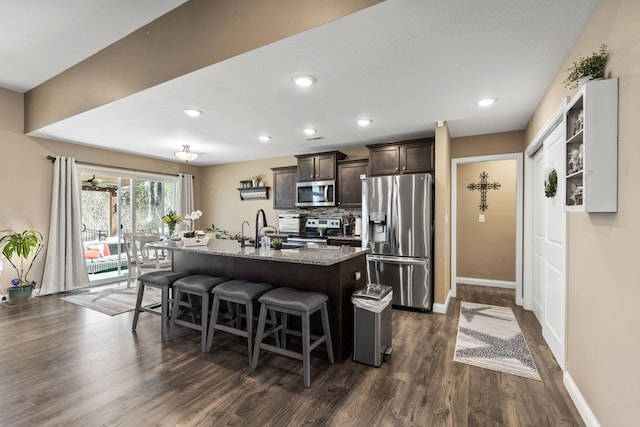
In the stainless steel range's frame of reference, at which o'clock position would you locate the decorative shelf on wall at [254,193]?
The decorative shelf on wall is roughly at 3 o'clock from the stainless steel range.

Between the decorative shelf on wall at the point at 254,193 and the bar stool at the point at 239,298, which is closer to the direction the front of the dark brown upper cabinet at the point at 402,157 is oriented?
the bar stool

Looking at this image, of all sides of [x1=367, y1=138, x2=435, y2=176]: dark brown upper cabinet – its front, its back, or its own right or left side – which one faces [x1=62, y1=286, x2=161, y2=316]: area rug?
right

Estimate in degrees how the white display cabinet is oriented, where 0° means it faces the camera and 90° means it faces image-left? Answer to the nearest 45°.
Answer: approximately 90°

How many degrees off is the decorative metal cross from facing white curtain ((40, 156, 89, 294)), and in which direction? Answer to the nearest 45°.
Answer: approximately 45° to its right

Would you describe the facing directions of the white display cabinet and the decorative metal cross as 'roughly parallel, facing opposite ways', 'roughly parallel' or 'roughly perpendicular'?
roughly perpendicular

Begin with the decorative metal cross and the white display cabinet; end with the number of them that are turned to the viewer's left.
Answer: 1

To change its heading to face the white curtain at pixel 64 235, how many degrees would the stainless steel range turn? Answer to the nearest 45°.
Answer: approximately 45° to its right

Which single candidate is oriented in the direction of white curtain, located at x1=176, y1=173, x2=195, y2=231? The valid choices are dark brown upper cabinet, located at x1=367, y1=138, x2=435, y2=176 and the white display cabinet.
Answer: the white display cabinet

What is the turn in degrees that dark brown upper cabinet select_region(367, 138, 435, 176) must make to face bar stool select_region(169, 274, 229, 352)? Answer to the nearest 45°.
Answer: approximately 45° to its right

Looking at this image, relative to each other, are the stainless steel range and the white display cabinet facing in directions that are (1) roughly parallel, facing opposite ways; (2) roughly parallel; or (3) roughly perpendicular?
roughly perpendicular
